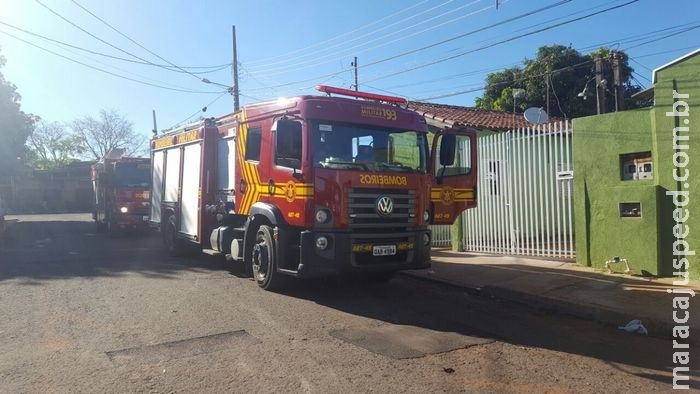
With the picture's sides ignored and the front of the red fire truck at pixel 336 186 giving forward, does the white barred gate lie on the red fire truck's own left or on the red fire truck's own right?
on the red fire truck's own left

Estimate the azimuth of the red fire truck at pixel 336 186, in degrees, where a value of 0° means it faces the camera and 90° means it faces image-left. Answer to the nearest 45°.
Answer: approximately 315°

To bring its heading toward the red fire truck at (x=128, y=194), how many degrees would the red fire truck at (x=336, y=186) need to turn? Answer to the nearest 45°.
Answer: approximately 180°

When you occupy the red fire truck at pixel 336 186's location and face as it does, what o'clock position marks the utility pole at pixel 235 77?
The utility pole is roughly at 7 o'clock from the red fire truck.

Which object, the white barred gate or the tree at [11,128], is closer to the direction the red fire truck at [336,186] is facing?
the white barred gate

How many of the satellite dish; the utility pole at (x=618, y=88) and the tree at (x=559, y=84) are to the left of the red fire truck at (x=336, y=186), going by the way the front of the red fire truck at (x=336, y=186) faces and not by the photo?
3

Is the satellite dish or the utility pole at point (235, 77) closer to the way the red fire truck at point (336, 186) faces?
the satellite dish

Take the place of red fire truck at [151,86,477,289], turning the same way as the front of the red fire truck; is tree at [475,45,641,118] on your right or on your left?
on your left

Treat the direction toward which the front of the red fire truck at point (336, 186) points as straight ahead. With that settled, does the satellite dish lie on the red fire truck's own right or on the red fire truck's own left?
on the red fire truck's own left

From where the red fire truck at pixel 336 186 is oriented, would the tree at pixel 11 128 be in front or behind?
behind
